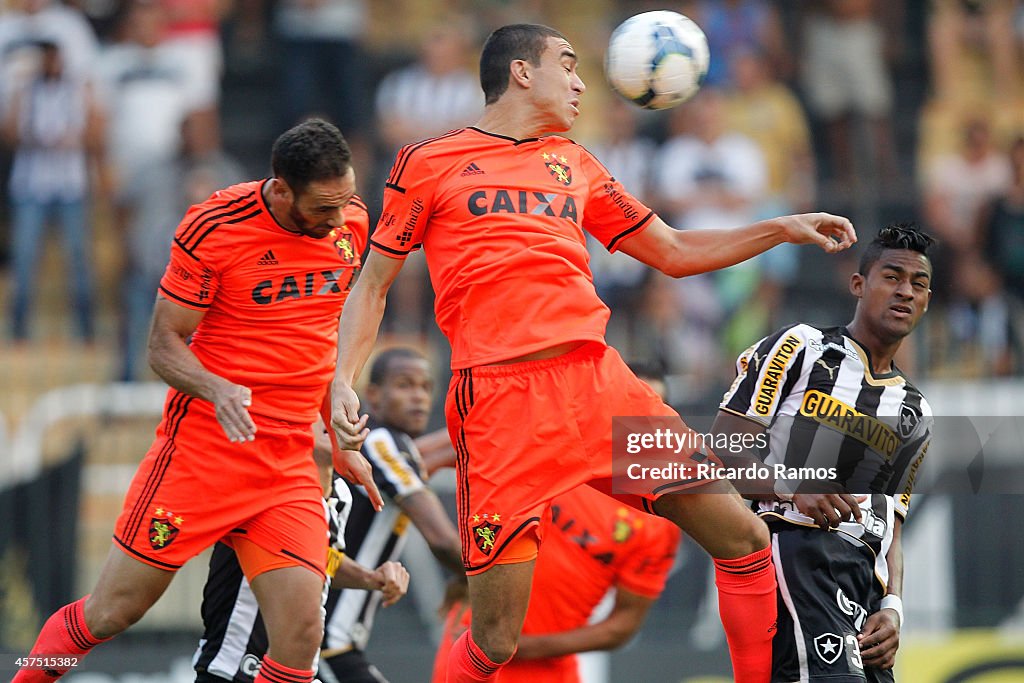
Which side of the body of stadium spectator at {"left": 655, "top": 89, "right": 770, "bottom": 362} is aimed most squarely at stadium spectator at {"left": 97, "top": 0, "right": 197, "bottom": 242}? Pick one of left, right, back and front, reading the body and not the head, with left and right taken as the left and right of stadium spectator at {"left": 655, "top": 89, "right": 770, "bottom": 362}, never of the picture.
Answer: right

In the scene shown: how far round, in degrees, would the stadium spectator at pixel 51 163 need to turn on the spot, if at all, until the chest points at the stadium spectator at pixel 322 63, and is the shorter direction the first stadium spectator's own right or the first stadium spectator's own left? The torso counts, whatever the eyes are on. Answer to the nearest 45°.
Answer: approximately 90° to the first stadium spectator's own left

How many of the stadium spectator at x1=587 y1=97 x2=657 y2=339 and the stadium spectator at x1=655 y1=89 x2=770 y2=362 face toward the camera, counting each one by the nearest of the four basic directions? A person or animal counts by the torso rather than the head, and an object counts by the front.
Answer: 2

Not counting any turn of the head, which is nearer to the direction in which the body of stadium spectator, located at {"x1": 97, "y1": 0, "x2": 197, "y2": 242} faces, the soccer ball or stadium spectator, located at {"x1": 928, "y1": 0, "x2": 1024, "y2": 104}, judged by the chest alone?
the soccer ball

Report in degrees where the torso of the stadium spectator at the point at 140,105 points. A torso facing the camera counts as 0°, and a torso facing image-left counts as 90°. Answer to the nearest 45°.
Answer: approximately 0°

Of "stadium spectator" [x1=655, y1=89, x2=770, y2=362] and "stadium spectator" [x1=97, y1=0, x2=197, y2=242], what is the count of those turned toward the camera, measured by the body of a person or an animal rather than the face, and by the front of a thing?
2

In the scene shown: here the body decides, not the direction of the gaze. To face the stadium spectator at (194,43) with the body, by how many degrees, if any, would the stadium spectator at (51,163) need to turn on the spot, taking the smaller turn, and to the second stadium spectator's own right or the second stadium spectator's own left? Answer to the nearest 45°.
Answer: approximately 135° to the second stadium spectator's own left

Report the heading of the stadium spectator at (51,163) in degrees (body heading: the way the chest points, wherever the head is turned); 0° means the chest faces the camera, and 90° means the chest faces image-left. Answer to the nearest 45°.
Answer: approximately 0°
